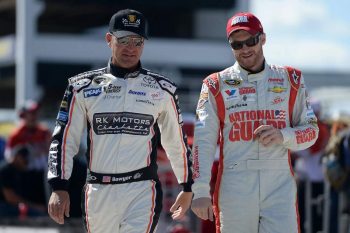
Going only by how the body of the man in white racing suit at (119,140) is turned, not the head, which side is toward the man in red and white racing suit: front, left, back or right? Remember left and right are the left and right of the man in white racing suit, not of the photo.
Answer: left

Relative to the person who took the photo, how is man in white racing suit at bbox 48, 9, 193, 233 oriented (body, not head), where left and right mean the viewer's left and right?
facing the viewer

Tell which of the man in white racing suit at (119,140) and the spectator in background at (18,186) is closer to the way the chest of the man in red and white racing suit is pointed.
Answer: the man in white racing suit

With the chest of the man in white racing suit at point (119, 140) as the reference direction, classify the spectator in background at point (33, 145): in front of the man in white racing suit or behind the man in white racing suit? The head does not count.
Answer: behind

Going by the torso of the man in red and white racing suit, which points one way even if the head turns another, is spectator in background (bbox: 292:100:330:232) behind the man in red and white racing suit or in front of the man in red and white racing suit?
behind

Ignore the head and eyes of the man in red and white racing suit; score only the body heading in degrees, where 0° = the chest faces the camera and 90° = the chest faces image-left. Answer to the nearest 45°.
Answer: approximately 0°

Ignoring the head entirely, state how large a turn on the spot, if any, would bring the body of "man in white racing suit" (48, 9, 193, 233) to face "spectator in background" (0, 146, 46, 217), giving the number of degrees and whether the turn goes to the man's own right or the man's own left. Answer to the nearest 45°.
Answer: approximately 180°

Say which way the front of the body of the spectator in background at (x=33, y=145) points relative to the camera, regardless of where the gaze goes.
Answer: toward the camera

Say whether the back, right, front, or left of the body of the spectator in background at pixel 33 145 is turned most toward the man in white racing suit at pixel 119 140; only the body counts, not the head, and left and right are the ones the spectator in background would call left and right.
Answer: front

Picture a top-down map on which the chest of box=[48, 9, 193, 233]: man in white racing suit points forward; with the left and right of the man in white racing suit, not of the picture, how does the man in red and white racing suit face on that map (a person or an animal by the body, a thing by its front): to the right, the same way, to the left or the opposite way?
the same way

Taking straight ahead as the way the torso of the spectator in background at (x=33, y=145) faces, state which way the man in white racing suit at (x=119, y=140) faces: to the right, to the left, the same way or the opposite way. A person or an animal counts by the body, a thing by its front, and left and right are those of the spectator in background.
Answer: the same way
